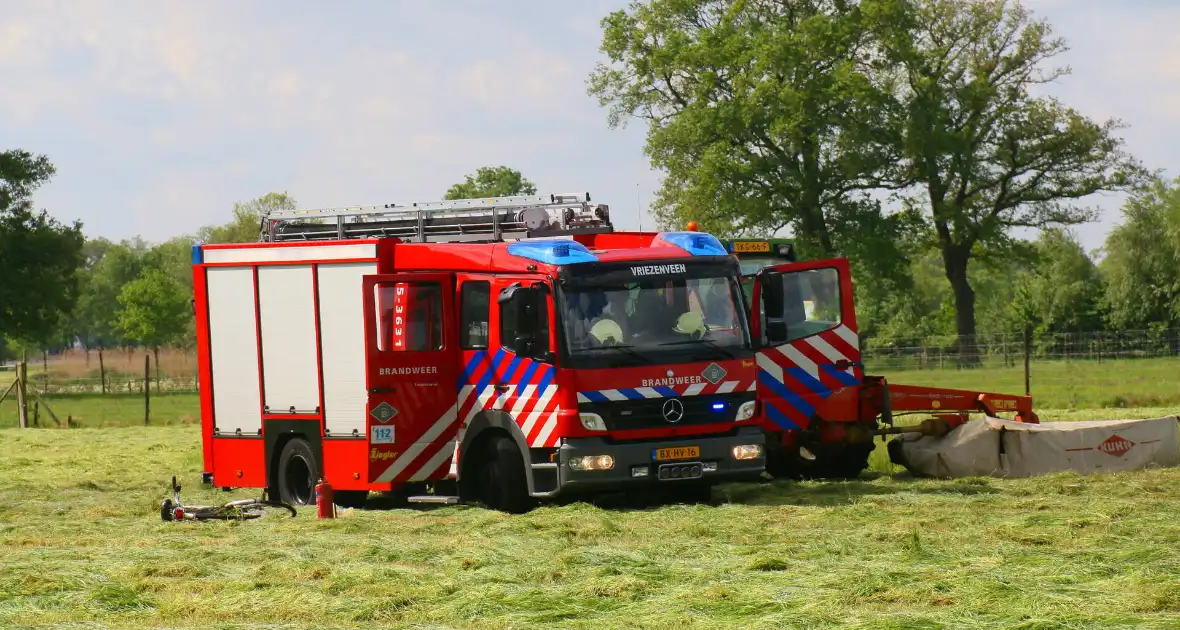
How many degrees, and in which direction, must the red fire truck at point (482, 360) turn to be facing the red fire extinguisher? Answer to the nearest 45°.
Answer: approximately 135° to its right

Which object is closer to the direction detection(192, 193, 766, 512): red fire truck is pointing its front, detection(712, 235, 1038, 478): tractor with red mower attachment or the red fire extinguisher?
the tractor with red mower attachment

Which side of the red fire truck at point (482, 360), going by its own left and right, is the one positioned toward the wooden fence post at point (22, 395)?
back

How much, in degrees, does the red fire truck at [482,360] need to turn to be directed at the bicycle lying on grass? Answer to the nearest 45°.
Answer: approximately 135° to its right

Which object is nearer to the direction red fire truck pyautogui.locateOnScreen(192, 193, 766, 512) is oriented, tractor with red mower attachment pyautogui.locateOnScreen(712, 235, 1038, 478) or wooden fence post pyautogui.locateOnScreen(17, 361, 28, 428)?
the tractor with red mower attachment

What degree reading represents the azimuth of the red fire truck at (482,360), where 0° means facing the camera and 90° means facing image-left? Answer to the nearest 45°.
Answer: approximately 315°

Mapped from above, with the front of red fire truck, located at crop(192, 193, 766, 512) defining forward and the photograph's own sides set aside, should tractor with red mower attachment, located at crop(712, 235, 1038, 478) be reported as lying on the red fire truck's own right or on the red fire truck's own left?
on the red fire truck's own left
